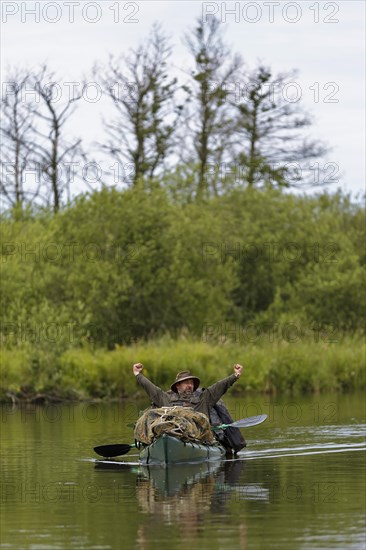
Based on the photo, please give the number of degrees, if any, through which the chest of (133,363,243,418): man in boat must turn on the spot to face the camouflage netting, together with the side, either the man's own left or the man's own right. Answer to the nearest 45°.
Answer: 0° — they already face it

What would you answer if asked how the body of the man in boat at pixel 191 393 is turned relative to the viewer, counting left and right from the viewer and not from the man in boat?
facing the viewer
